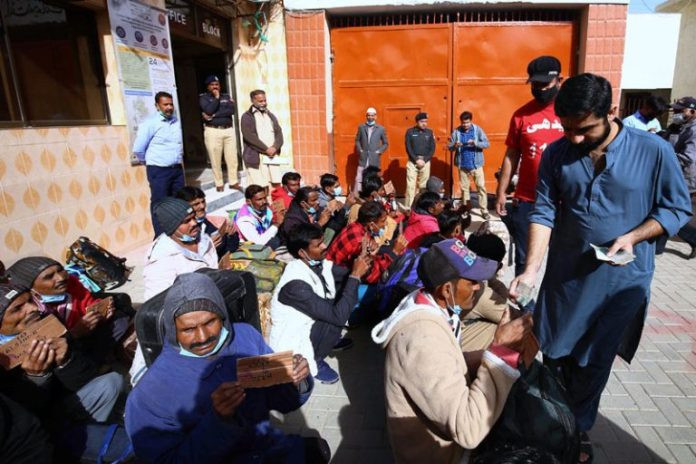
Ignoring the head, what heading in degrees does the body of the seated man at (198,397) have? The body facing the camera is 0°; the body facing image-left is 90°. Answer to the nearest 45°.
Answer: approximately 315°

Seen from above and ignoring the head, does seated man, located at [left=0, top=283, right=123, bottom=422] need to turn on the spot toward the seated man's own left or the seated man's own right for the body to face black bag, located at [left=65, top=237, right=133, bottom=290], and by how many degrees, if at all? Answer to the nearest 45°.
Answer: approximately 135° to the seated man's own left

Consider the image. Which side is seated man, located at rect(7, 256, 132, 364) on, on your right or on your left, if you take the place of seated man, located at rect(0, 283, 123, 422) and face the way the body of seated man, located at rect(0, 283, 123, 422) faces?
on your left

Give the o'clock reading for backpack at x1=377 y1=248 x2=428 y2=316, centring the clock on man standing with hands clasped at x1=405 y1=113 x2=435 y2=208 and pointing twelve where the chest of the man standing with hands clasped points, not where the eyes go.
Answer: The backpack is roughly at 12 o'clock from the man standing with hands clasped.

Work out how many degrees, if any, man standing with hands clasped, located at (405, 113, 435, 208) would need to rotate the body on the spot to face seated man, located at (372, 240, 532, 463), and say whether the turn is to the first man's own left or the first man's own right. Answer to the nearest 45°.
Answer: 0° — they already face them

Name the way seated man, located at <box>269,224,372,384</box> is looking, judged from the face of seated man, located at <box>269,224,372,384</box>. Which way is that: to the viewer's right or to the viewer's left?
to the viewer's right

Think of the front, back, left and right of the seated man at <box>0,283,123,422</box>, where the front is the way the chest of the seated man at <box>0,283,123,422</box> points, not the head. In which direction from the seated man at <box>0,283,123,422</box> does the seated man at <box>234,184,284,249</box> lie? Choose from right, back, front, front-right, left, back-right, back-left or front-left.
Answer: left

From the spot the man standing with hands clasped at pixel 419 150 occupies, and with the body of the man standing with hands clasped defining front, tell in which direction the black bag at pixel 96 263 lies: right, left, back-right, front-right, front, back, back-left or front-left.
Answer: front-right

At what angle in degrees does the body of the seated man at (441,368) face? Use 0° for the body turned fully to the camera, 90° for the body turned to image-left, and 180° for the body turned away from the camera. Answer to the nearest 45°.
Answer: approximately 270°

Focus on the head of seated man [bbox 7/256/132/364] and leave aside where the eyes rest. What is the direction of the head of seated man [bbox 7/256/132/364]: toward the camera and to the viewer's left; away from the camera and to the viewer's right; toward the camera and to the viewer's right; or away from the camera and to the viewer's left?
toward the camera and to the viewer's right
